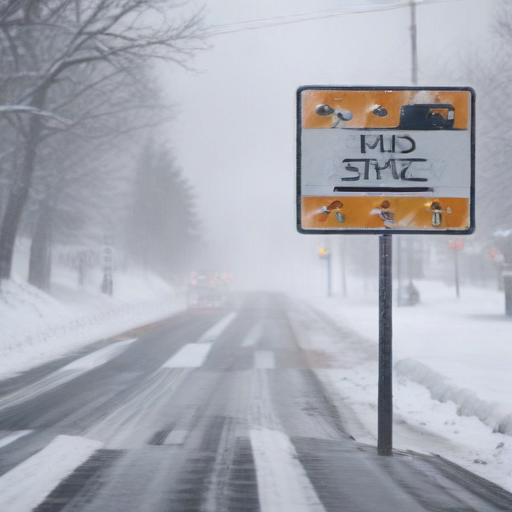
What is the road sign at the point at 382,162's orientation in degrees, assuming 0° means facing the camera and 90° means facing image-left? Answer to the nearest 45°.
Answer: approximately 0°

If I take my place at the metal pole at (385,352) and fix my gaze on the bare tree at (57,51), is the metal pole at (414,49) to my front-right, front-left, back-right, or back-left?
front-right

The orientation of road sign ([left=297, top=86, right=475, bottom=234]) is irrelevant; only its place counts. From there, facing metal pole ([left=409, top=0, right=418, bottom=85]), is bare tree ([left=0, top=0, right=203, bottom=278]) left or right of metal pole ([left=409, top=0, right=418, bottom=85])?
left

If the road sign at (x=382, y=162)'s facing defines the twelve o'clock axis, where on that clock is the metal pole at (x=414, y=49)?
The metal pole is roughly at 6 o'clock from the road sign.

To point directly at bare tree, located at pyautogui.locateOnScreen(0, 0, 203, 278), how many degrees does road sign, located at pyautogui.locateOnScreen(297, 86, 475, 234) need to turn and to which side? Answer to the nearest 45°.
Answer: approximately 135° to its right

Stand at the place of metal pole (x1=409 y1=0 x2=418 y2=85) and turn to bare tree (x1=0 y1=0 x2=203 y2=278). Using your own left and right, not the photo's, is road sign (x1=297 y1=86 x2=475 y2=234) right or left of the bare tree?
left
